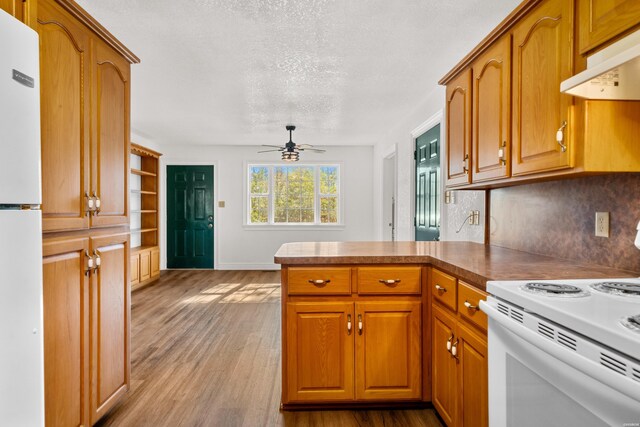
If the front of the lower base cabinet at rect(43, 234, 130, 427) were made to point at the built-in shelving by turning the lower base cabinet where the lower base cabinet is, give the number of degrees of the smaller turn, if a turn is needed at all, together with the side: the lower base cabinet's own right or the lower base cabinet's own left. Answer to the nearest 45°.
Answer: approximately 135° to the lower base cabinet's own left

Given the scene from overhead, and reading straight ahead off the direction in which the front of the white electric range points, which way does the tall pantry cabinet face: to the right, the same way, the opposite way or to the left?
the opposite way

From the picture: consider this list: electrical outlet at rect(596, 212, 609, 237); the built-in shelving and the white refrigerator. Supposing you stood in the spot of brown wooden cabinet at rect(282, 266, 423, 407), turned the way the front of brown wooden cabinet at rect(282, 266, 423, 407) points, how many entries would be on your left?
1

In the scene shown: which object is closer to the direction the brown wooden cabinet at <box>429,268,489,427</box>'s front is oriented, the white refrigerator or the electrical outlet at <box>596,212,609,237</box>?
the white refrigerator

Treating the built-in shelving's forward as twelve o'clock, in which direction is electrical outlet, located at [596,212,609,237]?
The electrical outlet is roughly at 1 o'clock from the built-in shelving.

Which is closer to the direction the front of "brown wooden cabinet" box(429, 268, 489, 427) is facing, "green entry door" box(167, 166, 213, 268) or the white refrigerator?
the white refrigerator

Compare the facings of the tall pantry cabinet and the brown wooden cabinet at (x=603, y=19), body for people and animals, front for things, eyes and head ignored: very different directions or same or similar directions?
very different directions

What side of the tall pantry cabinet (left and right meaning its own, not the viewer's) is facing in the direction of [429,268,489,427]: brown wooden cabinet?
front

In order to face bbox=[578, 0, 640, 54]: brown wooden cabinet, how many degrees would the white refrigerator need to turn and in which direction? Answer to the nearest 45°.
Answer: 0° — it already faces it

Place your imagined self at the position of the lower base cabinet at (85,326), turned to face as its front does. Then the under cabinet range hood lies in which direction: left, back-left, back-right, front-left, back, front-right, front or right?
front

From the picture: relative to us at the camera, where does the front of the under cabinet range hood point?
facing the viewer and to the left of the viewer

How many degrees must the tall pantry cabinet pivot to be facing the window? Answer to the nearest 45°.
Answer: approximately 90° to its left

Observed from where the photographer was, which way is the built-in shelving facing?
facing the viewer and to the right of the viewer

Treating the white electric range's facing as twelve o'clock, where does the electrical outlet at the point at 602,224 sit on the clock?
The electrical outlet is roughly at 5 o'clock from the white electric range.
